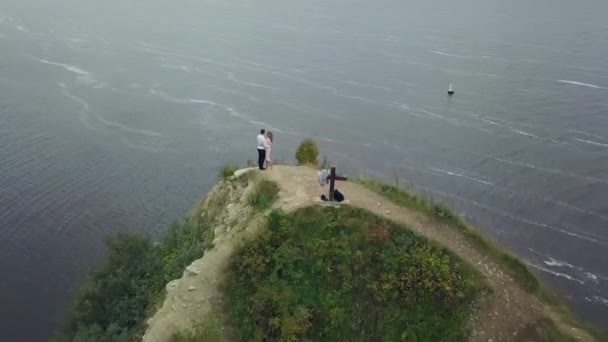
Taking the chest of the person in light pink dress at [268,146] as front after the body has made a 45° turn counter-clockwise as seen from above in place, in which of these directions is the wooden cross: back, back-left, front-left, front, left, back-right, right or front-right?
left

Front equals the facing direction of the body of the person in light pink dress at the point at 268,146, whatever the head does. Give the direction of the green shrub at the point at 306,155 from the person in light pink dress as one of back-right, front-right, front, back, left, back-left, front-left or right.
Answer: back-right

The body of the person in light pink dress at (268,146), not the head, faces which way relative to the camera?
to the viewer's left

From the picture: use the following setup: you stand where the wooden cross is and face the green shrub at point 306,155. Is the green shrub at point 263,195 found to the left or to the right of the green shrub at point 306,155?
left
